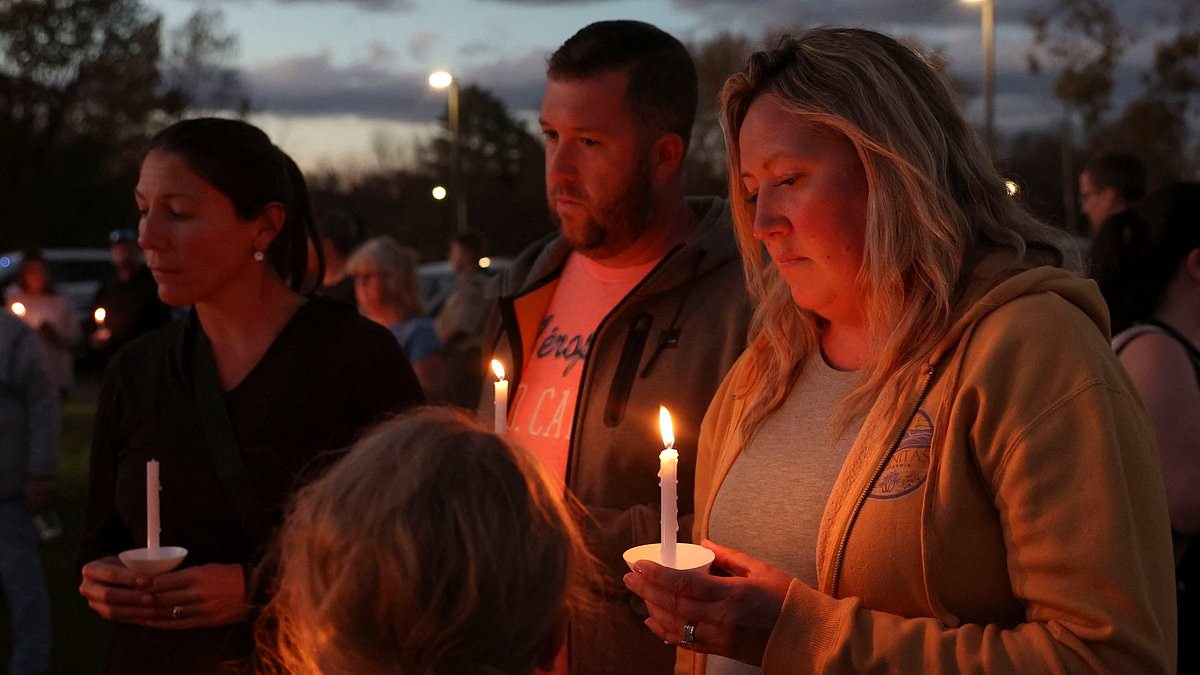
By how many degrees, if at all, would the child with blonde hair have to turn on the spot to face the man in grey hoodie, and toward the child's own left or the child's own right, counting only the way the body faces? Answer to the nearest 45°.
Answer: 0° — they already face them

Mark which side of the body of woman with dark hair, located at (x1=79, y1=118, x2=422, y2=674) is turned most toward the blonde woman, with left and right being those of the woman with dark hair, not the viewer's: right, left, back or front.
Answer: left

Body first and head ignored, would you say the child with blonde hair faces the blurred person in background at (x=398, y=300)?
yes

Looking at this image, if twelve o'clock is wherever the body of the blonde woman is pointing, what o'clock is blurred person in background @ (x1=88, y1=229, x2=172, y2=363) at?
The blurred person in background is roughly at 3 o'clock from the blonde woman.

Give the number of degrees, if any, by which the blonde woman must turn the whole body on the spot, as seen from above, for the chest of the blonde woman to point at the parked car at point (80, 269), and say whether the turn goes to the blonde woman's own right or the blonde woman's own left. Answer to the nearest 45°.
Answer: approximately 90° to the blonde woman's own right

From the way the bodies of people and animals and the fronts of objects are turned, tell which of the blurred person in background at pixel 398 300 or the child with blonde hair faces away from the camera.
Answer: the child with blonde hair

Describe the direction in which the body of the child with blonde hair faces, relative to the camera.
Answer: away from the camera

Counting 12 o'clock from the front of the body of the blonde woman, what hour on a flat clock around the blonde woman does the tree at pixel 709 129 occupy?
The tree is roughly at 4 o'clock from the blonde woman.

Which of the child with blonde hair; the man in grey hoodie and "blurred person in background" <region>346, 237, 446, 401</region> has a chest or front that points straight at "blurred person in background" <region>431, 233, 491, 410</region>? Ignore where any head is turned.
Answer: the child with blonde hair

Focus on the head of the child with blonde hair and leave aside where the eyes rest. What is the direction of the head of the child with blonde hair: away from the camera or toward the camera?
away from the camera

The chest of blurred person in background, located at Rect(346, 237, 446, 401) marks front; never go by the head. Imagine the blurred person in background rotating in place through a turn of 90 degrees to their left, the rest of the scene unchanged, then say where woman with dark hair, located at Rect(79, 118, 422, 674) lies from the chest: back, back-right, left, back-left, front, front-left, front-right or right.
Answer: front-right

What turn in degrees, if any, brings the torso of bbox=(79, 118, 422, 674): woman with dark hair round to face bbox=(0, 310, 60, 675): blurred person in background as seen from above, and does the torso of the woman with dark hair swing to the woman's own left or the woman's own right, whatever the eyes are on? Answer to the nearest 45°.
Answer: approximately 135° to the woman's own right

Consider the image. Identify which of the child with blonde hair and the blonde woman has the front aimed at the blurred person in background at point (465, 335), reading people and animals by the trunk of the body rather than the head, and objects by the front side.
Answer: the child with blonde hair

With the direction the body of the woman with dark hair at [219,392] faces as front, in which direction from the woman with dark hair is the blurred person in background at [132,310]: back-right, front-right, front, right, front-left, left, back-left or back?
back-right
